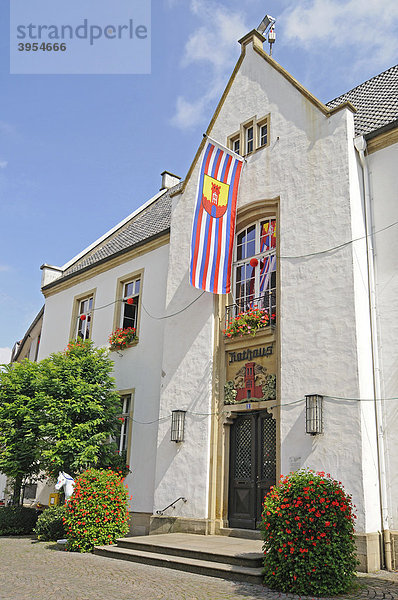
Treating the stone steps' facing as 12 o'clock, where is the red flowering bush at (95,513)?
The red flowering bush is roughly at 3 o'clock from the stone steps.

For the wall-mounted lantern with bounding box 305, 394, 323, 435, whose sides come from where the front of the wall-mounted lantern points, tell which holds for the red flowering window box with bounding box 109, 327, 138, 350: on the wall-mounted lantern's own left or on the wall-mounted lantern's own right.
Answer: on the wall-mounted lantern's own right

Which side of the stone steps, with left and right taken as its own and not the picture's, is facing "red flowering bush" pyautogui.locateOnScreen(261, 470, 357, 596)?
left

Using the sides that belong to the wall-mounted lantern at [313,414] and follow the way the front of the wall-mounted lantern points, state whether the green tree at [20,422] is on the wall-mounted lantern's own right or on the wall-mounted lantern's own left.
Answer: on the wall-mounted lantern's own right

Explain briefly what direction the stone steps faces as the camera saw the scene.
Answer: facing the viewer and to the left of the viewer

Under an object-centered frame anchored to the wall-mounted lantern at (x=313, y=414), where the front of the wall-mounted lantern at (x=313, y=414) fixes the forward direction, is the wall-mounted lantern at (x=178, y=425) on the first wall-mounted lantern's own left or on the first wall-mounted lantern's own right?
on the first wall-mounted lantern's own right

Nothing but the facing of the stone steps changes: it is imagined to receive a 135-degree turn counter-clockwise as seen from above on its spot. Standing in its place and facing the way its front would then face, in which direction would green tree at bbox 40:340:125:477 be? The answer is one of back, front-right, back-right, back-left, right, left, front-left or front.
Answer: back-left

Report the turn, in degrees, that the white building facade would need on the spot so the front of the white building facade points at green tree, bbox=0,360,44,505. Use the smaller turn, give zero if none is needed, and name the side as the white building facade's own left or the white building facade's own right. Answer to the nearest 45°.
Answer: approximately 90° to the white building facade's own right

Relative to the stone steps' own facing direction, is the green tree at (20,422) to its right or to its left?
on its right
